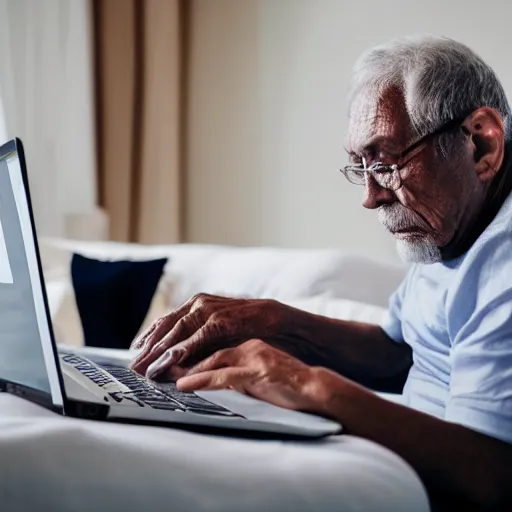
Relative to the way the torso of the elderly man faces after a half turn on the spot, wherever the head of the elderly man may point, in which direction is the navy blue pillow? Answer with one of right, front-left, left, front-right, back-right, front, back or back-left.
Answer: back-left

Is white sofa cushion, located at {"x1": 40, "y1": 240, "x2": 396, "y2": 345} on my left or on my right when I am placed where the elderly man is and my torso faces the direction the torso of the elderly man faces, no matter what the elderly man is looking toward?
on my right

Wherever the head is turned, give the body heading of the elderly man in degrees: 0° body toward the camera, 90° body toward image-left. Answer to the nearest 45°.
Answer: approximately 90°

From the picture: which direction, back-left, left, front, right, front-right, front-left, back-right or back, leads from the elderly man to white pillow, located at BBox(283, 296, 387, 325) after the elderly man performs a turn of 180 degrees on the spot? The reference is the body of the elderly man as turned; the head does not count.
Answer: left

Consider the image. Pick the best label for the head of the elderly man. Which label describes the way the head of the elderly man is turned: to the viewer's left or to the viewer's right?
to the viewer's left
